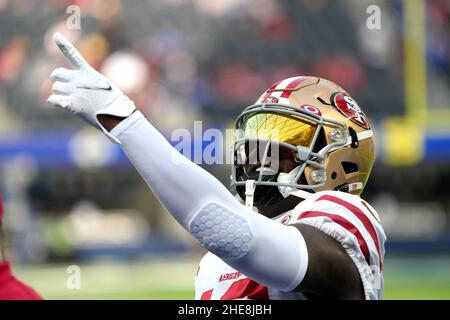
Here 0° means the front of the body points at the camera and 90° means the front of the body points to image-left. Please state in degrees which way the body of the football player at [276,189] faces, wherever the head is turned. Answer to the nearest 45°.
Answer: approximately 45°

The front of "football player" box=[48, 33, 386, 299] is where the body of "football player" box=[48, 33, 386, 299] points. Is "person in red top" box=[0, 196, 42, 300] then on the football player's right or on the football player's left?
on the football player's right
